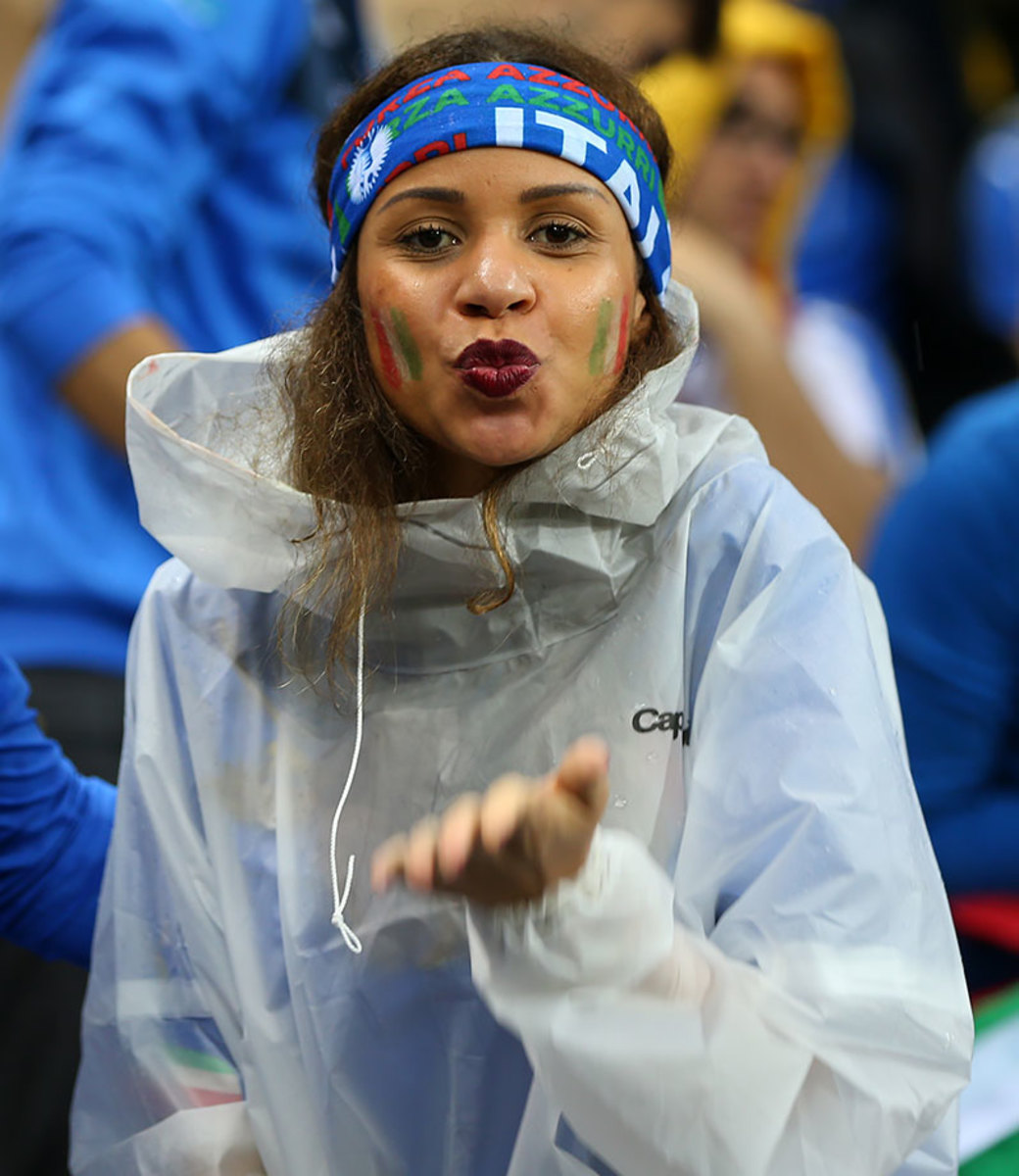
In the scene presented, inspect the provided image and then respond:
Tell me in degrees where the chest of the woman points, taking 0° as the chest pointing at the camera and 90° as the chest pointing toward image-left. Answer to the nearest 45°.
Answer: approximately 0°

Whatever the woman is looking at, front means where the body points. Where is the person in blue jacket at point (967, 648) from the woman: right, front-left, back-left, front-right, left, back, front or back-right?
back-left

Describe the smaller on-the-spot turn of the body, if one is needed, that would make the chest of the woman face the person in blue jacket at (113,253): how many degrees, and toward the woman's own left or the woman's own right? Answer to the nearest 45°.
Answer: approximately 135° to the woman's own right
